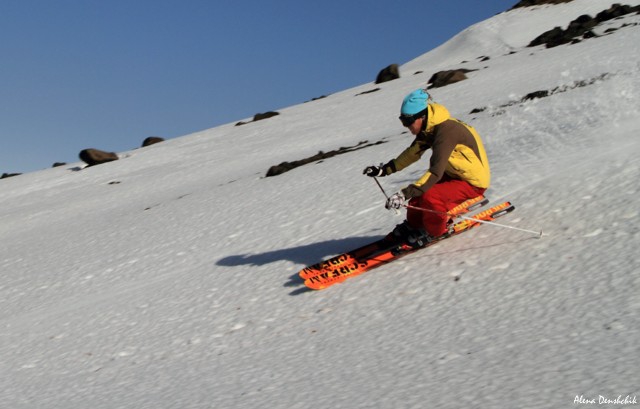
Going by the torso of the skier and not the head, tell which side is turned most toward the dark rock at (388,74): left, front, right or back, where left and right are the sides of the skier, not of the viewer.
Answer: right

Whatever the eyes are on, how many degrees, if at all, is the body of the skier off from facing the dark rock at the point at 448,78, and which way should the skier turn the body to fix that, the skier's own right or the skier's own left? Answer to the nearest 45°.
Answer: approximately 90° to the skier's own right

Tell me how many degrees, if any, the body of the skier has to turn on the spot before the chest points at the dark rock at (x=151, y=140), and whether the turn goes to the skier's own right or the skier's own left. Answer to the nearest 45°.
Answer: approximately 45° to the skier's own right

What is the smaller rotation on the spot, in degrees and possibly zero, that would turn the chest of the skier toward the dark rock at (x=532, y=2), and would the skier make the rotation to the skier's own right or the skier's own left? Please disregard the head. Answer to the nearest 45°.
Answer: approximately 90° to the skier's own right

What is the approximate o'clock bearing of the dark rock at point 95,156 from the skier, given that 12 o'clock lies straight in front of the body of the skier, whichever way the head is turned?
The dark rock is roughly at 2 o'clock from the skier.

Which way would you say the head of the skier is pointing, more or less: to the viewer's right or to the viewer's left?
to the viewer's left

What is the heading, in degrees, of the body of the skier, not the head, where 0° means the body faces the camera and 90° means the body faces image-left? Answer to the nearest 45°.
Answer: approximately 90°
